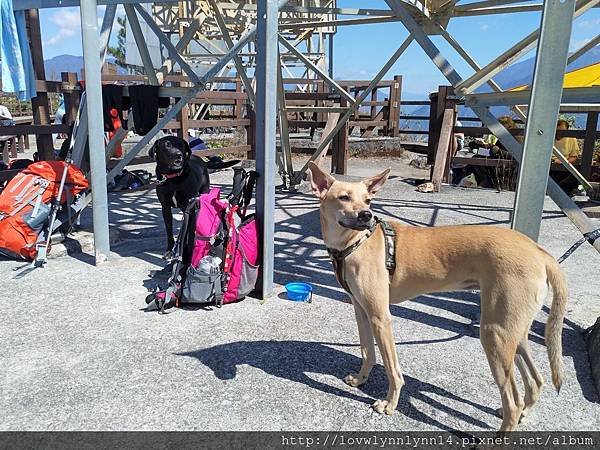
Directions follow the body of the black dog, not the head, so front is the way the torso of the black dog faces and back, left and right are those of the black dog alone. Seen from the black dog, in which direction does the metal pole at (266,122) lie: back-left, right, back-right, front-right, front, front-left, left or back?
left

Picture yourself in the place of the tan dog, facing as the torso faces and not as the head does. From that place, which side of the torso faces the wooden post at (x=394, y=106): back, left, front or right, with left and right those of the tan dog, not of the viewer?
right

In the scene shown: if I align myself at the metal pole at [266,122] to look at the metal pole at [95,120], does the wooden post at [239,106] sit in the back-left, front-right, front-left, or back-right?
front-right

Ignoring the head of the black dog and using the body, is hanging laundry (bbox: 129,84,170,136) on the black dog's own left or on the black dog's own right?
on the black dog's own right

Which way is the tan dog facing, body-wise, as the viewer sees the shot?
to the viewer's left

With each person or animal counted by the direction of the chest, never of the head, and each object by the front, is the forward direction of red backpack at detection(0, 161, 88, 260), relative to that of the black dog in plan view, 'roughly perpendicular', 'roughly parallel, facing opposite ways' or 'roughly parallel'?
roughly parallel

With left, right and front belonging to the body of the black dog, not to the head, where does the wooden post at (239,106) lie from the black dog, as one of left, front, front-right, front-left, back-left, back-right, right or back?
back-right

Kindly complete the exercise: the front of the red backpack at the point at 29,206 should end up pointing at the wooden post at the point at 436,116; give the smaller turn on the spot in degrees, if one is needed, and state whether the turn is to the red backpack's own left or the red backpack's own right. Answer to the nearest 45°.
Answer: approximately 135° to the red backpack's own left

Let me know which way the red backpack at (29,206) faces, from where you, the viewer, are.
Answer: facing the viewer and to the left of the viewer

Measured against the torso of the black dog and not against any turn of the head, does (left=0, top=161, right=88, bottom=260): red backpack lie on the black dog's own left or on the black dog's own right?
on the black dog's own right

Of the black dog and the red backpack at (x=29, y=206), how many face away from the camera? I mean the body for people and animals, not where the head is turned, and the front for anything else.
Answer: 0

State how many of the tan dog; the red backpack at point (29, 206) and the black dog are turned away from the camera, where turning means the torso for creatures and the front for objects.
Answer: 0
